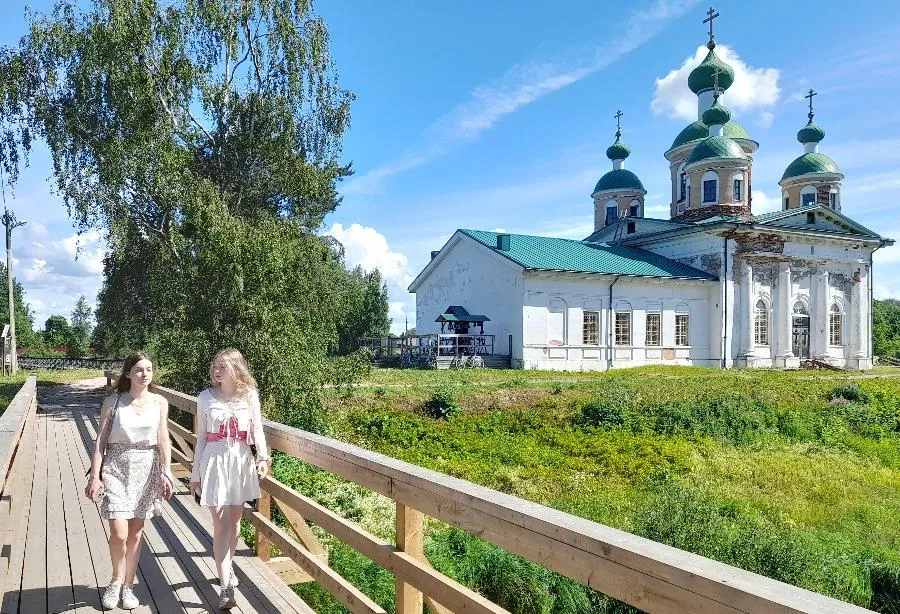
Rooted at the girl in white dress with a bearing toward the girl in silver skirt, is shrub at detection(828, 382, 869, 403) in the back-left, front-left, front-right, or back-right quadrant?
back-right

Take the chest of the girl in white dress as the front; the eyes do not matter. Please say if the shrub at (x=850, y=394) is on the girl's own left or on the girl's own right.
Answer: on the girl's own left

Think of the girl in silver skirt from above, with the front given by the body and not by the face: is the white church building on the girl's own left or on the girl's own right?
on the girl's own left

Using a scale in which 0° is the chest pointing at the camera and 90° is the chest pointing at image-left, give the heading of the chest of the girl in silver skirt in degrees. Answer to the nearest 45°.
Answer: approximately 0°

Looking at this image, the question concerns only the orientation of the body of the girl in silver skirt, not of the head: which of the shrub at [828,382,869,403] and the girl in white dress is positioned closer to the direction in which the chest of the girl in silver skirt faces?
the girl in white dress

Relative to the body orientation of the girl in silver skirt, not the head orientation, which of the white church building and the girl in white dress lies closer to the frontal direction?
the girl in white dress

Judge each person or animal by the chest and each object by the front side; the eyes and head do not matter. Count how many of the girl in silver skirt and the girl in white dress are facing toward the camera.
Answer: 2

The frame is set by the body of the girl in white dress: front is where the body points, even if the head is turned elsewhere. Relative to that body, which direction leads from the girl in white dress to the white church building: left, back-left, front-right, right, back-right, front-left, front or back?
back-left

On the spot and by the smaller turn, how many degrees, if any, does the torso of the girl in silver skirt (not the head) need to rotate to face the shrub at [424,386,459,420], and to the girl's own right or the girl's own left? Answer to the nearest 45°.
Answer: approximately 135° to the girl's own left
